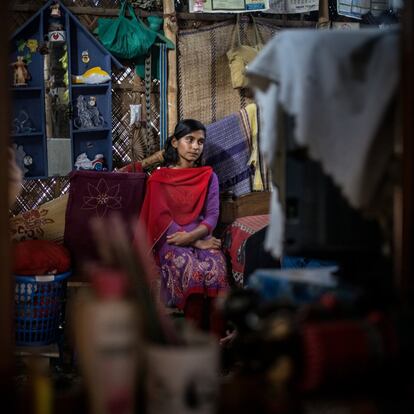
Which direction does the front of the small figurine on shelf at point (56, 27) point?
toward the camera

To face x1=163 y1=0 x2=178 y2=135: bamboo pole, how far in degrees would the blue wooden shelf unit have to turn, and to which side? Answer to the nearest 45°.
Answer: approximately 90° to its left

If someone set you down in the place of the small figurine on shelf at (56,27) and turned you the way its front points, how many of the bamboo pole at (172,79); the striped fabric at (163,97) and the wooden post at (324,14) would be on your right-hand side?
0

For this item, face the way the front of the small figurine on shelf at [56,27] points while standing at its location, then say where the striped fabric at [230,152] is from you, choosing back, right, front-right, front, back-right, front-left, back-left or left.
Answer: left

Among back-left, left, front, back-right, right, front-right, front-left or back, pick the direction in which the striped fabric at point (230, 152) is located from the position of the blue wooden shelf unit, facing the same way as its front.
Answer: left

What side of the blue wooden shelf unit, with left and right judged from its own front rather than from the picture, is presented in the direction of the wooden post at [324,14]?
left

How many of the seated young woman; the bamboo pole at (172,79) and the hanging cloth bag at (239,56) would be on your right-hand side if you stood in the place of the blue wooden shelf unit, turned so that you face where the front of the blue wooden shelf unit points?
0

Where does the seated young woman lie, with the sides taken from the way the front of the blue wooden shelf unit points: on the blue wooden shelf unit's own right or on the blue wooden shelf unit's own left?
on the blue wooden shelf unit's own left

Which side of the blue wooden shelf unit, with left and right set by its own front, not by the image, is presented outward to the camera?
front

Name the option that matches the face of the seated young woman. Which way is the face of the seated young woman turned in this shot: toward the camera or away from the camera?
toward the camera

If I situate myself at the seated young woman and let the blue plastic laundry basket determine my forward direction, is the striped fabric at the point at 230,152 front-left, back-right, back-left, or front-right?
back-right

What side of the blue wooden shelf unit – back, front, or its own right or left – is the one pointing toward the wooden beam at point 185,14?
left

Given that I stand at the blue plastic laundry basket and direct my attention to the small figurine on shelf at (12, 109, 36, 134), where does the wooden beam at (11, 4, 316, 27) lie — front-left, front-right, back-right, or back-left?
front-right

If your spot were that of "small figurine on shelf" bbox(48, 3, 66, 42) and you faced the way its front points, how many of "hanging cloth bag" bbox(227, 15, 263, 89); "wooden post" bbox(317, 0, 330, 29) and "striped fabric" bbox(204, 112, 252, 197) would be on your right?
0

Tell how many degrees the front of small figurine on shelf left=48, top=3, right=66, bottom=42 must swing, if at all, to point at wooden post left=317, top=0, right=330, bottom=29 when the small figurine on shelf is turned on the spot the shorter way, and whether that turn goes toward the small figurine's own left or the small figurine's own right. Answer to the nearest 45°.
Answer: approximately 90° to the small figurine's own left
